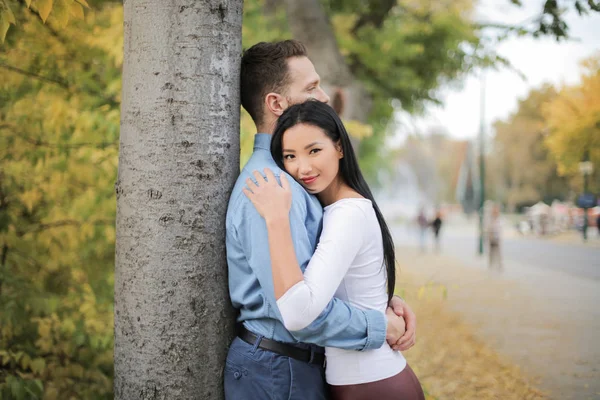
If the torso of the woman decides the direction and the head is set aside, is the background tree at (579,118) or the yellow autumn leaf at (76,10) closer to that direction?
the yellow autumn leaf

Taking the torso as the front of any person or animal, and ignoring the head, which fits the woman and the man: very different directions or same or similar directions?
very different directions

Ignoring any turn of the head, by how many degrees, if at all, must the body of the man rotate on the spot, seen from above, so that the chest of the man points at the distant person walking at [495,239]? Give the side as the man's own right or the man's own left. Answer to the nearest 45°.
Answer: approximately 90° to the man's own left

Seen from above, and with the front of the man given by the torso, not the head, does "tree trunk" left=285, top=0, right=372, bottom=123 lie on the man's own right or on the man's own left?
on the man's own left

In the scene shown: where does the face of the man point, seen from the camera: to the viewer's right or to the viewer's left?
to the viewer's right

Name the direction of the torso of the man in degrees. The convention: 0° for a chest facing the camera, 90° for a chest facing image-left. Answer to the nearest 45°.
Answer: approximately 270°
